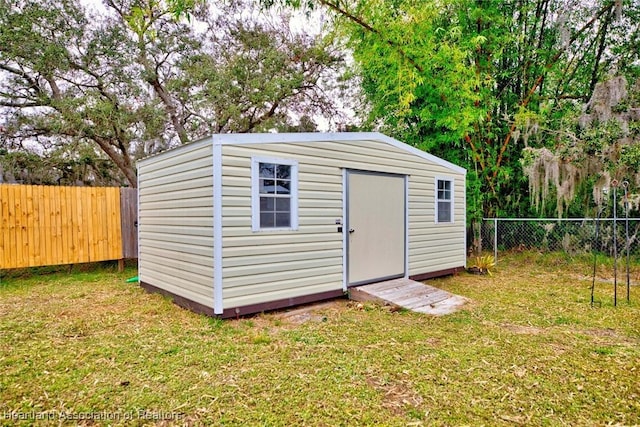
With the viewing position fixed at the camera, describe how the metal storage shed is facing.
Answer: facing the viewer and to the right of the viewer

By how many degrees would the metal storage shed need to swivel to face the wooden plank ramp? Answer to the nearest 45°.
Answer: approximately 45° to its left

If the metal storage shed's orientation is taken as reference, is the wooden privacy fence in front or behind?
behind

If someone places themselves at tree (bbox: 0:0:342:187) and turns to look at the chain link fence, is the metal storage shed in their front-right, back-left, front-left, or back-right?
front-right

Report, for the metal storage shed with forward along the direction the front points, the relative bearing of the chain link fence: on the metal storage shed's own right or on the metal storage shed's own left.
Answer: on the metal storage shed's own left

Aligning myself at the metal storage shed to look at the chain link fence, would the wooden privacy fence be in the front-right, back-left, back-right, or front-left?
back-left

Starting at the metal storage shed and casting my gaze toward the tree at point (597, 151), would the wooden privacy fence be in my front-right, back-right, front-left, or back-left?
back-left

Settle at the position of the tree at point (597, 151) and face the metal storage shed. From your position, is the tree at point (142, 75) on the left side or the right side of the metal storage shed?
right

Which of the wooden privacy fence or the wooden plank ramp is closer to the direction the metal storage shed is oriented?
the wooden plank ramp

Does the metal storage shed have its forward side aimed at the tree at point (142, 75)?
no

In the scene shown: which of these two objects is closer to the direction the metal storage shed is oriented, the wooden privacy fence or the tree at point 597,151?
the tree

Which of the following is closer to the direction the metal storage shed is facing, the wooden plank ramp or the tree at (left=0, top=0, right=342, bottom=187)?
the wooden plank ramp

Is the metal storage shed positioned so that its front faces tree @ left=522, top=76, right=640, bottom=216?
no

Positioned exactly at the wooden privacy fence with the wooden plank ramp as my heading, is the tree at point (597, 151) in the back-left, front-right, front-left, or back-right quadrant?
front-left
